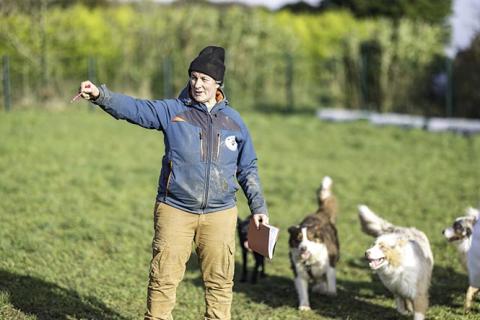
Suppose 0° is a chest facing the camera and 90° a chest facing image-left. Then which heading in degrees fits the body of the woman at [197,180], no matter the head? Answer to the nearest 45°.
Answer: approximately 0°

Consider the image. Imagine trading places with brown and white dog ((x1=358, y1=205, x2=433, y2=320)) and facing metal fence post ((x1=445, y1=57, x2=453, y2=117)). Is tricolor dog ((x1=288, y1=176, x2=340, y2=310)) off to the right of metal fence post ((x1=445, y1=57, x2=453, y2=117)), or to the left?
left

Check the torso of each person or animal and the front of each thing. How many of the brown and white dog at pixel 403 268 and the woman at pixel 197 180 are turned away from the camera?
0

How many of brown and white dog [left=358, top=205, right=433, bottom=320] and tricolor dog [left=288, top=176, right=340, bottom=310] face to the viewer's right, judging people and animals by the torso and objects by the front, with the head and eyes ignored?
0

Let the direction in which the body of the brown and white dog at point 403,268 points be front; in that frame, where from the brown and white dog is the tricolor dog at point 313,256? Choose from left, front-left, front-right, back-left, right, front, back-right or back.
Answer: right

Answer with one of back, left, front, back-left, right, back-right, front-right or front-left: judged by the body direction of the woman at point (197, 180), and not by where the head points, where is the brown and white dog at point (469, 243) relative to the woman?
back-left

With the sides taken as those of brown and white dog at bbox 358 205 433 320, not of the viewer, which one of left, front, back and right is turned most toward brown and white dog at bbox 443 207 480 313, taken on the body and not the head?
left
